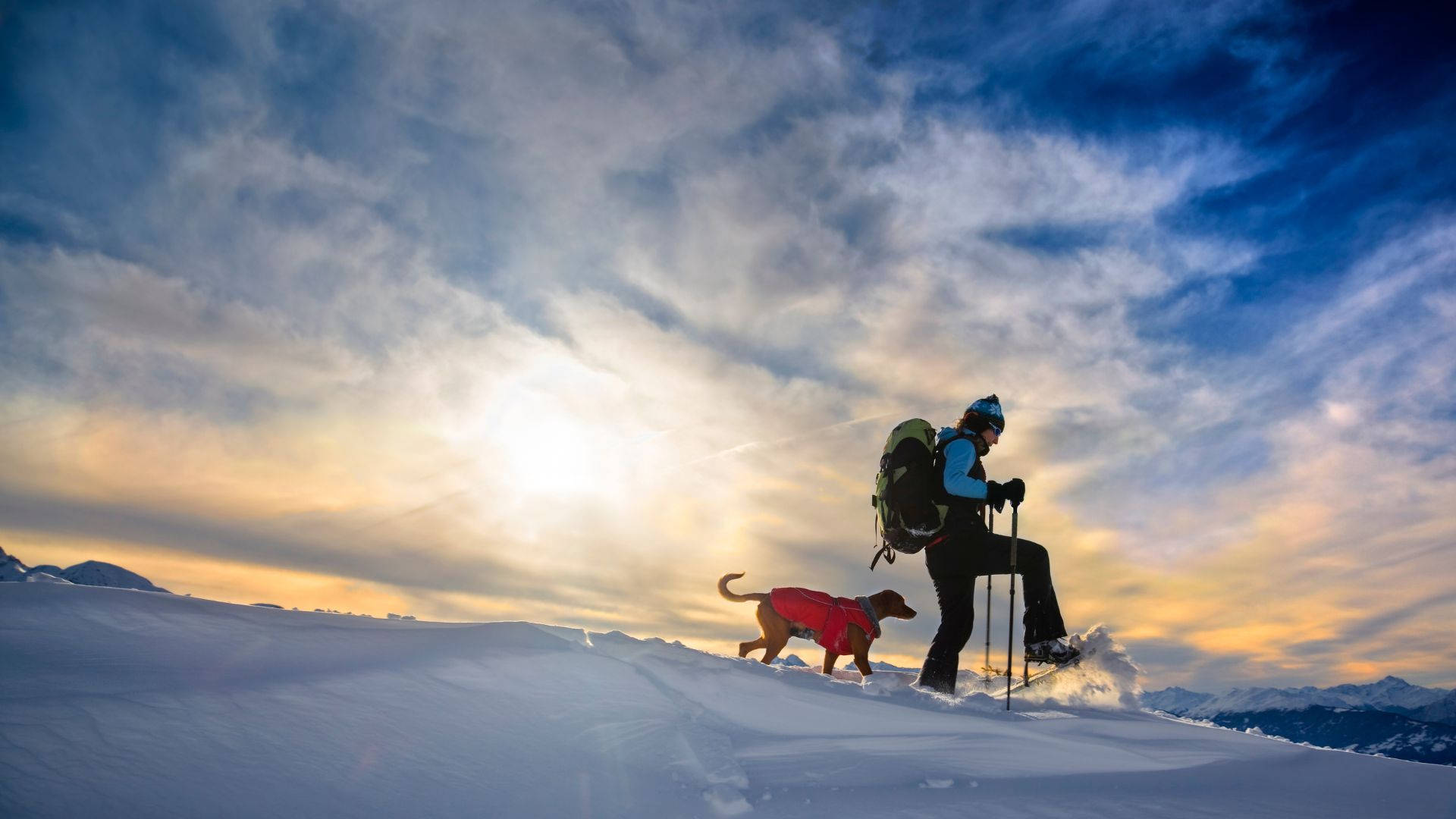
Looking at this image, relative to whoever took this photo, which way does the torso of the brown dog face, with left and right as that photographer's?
facing to the right of the viewer

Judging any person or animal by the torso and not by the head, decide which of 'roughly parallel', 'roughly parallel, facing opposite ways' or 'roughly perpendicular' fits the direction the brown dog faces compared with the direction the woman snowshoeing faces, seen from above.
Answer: roughly parallel

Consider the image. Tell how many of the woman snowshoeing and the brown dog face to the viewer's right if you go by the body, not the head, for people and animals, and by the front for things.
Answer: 2

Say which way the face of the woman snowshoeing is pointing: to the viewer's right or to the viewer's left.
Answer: to the viewer's right

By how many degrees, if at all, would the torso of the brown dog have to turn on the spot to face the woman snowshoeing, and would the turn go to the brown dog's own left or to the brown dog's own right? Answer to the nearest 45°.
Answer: approximately 45° to the brown dog's own right

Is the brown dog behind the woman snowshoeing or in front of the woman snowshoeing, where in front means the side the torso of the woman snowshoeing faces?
behind

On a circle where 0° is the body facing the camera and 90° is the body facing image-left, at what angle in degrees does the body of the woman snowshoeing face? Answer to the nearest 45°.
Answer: approximately 270°
